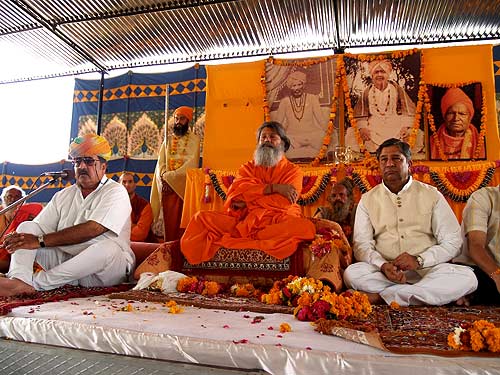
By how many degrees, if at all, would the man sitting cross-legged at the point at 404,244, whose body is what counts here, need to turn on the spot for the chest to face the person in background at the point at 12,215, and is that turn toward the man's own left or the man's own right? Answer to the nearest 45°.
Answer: approximately 90° to the man's own right

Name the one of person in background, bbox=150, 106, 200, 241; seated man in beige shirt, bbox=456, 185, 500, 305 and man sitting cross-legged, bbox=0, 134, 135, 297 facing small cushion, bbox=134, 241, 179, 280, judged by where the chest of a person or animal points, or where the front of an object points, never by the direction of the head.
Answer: the person in background

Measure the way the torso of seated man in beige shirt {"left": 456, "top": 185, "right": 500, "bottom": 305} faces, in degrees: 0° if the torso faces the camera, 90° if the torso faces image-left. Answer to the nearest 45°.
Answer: approximately 315°

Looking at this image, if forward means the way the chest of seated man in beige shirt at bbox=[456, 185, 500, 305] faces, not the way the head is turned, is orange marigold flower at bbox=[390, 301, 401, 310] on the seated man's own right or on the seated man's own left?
on the seated man's own right

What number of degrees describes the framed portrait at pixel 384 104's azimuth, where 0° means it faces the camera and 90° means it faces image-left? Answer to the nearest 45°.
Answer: approximately 0°

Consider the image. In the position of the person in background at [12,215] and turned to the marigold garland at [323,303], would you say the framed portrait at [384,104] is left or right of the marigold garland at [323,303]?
left
